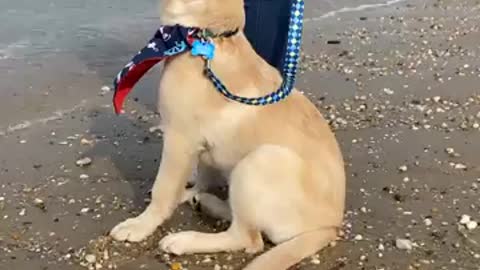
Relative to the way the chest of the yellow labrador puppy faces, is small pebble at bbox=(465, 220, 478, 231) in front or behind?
behind

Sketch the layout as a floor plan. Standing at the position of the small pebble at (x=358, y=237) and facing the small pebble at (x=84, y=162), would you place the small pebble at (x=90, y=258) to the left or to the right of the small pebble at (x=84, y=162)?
left

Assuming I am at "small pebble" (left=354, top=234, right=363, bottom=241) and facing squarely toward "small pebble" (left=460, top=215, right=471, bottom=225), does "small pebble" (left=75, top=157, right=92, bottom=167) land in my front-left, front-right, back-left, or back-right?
back-left

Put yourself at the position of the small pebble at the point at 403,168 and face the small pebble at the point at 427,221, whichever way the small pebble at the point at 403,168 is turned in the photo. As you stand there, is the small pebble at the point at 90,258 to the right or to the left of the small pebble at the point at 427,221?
right

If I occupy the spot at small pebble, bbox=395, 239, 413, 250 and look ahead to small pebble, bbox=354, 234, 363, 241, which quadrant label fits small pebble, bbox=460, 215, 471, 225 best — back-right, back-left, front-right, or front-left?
back-right
